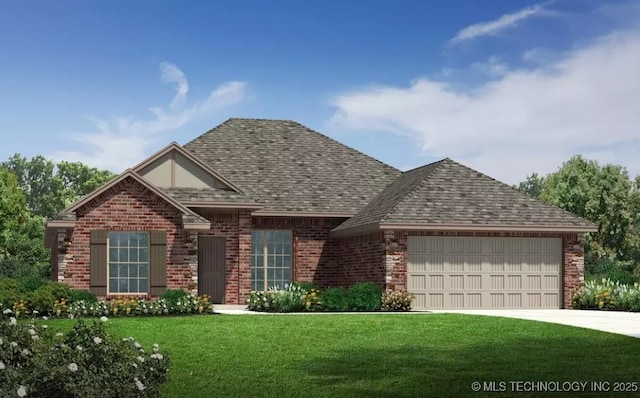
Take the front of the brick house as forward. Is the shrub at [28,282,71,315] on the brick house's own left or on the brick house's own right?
on the brick house's own right

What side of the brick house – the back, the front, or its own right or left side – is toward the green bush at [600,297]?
left

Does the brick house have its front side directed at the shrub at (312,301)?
yes

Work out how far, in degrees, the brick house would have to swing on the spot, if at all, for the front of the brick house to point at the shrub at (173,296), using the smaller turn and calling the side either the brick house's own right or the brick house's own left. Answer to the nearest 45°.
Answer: approximately 45° to the brick house's own right

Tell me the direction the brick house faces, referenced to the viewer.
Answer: facing the viewer

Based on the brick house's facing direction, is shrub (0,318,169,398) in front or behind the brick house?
in front
